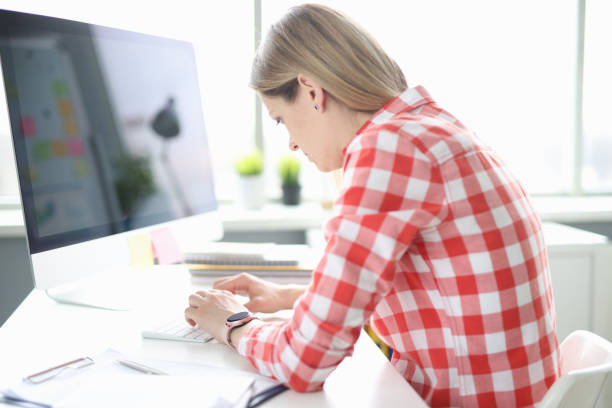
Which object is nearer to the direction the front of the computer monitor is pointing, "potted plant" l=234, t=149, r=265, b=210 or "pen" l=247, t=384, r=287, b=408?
the pen

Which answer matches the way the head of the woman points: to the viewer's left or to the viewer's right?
to the viewer's left

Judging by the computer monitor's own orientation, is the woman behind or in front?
in front

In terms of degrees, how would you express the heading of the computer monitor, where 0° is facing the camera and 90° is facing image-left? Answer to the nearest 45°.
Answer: approximately 315°

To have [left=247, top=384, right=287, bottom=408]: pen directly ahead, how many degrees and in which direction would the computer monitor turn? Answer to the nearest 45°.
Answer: approximately 45° to its right

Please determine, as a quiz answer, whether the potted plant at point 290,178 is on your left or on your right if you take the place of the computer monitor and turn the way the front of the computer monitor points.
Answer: on your left

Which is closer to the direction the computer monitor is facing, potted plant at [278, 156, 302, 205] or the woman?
the woman
